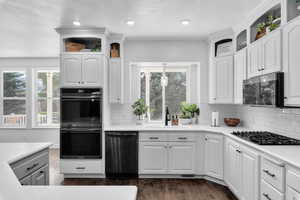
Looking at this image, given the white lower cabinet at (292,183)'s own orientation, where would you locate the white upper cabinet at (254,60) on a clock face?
The white upper cabinet is roughly at 4 o'clock from the white lower cabinet.

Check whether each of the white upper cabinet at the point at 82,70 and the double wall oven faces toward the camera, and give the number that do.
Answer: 2

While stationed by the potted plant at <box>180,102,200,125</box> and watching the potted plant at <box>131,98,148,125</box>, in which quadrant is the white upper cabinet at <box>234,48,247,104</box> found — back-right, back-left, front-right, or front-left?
back-left

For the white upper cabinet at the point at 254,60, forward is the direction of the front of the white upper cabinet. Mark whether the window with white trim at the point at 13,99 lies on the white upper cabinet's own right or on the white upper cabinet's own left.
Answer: on the white upper cabinet's own right

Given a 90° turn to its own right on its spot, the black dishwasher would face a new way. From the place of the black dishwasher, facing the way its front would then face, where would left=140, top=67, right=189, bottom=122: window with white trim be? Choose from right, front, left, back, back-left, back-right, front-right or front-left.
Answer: back-right

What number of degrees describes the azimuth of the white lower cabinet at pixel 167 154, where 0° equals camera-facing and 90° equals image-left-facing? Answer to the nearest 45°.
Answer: approximately 0°

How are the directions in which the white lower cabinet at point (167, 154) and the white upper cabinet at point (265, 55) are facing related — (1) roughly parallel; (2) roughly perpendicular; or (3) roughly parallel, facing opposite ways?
roughly perpendicular

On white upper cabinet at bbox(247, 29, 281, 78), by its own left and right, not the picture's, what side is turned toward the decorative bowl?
right

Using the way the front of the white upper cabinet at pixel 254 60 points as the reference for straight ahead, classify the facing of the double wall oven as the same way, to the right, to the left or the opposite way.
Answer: to the left

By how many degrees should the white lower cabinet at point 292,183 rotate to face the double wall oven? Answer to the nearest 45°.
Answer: approximately 45° to its right

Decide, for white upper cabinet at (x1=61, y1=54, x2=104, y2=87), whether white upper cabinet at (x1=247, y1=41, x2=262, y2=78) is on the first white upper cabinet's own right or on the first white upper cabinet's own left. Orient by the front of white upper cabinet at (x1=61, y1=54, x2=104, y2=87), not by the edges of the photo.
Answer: on the first white upper cabinet's own left

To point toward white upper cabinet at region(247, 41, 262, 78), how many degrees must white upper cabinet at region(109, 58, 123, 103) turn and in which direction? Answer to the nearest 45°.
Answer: approximately 45° to its left
